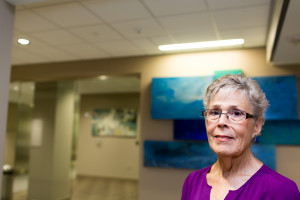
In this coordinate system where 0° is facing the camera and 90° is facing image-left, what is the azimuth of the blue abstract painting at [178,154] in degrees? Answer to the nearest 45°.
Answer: approximately 0°

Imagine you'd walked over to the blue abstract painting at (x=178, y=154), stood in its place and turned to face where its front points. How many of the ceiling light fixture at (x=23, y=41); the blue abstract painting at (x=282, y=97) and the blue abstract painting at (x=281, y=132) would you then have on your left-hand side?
2

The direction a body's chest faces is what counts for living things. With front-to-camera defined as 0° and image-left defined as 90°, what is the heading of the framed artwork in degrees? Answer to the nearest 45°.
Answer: approximately 0°

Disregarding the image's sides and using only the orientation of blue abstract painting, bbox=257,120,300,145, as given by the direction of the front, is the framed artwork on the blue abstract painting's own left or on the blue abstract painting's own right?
on the blue abstract painting's own right
